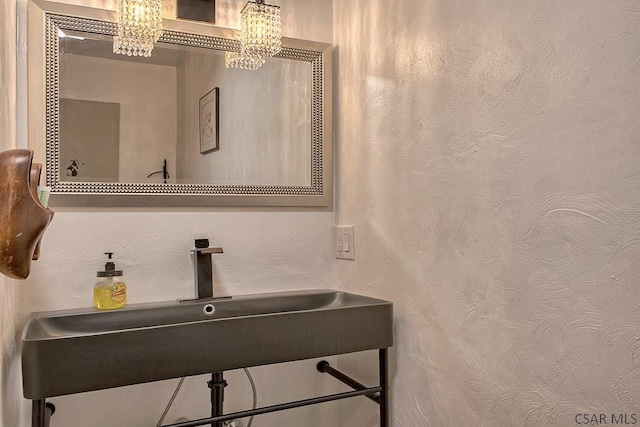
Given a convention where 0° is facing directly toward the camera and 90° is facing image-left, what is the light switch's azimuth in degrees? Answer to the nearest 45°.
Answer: approximately 45°

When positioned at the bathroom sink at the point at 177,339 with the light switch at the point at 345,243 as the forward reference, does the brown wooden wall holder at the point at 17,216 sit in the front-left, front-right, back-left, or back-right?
back-right

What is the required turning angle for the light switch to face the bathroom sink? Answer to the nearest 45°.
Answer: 0° — it already faces it
